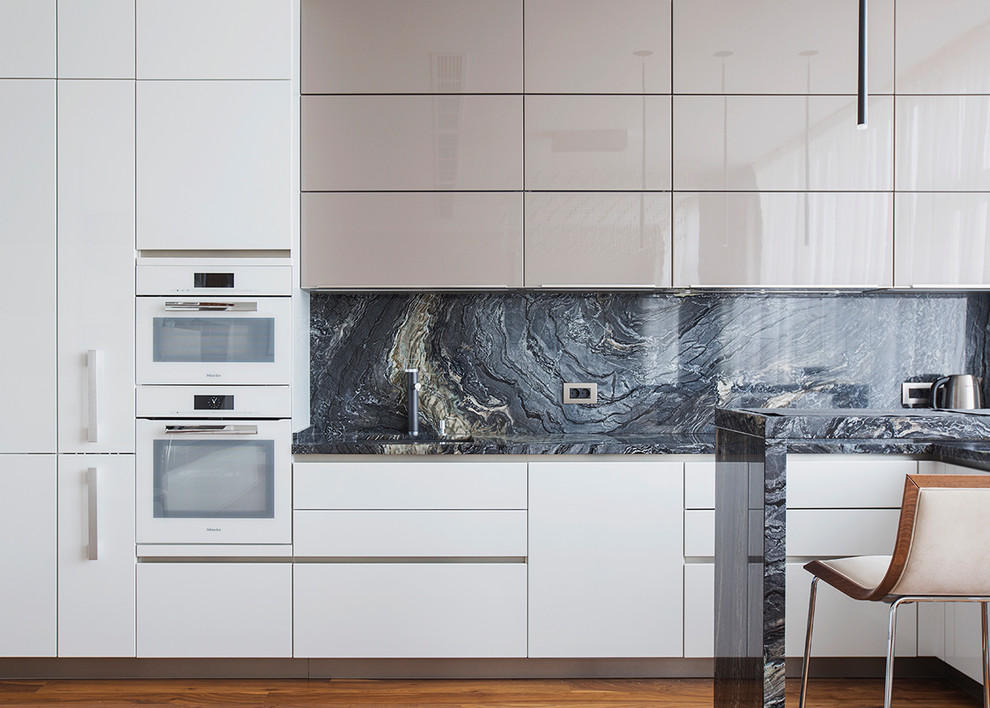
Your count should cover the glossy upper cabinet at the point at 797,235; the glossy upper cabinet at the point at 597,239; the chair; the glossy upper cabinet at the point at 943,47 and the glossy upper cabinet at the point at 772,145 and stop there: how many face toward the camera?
4

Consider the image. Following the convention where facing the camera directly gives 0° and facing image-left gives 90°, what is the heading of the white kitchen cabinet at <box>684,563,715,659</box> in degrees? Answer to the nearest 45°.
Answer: approximately 0°

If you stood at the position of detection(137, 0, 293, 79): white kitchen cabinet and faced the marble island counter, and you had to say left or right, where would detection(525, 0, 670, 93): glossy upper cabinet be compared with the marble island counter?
left

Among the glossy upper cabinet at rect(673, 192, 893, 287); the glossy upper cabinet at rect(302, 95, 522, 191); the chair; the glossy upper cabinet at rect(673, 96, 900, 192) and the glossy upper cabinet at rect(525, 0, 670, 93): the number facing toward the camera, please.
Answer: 4

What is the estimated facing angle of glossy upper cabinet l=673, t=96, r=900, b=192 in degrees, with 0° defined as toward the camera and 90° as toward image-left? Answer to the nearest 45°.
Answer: approximately 0°

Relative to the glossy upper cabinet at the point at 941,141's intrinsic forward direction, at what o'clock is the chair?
The chair is roughly at 12 o'clock from the glossy upper cabinet.

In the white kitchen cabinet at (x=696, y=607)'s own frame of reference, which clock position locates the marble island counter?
The marble island counter is roughly at 12 o'clock from the white kitchen cabinet.
